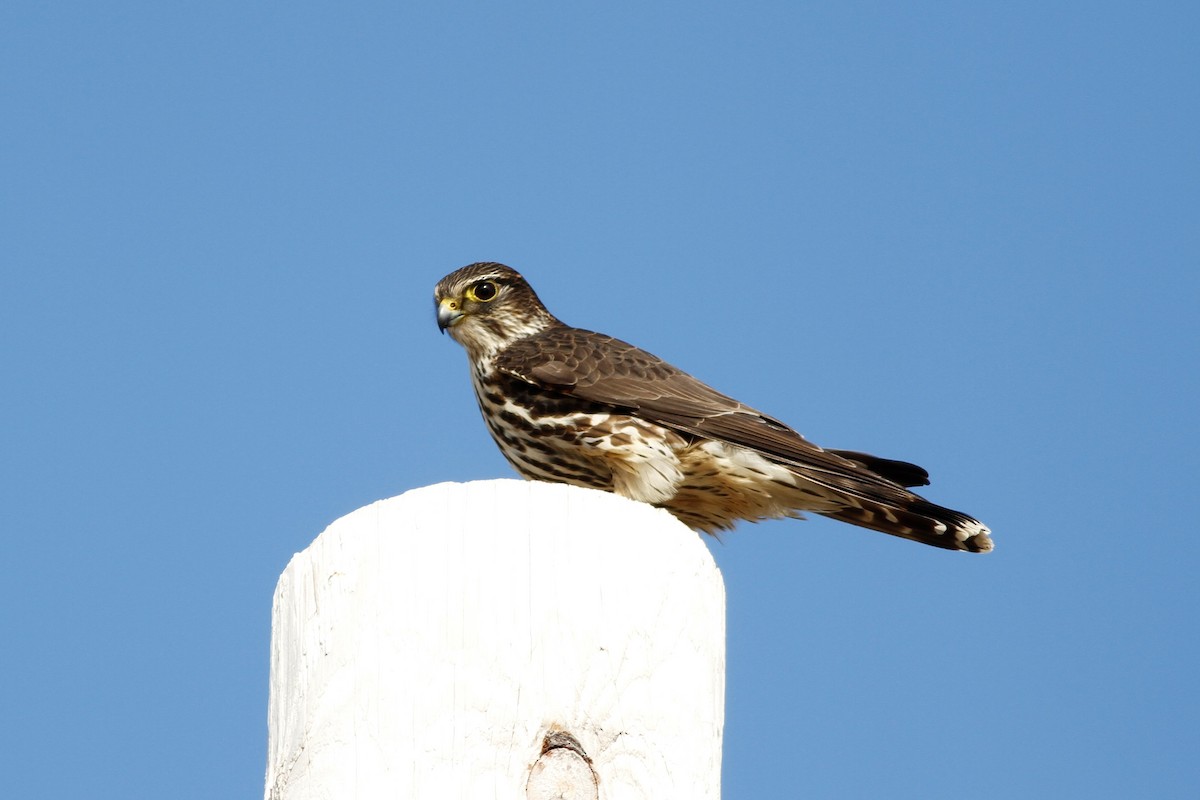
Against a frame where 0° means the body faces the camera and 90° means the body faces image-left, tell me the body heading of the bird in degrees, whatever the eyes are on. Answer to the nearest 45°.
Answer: approximately 90°
